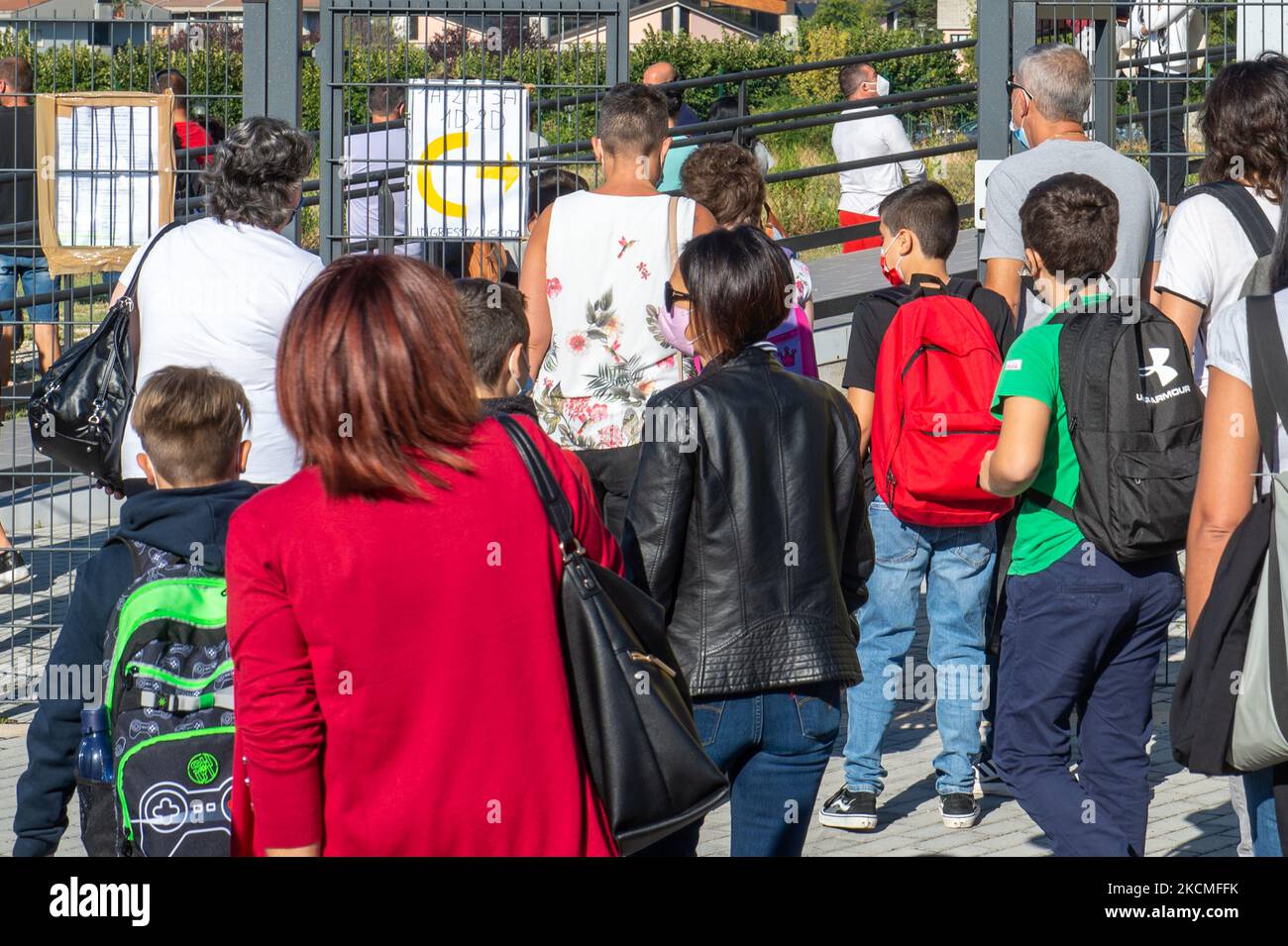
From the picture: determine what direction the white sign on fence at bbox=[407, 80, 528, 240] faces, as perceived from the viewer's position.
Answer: facing the viewer

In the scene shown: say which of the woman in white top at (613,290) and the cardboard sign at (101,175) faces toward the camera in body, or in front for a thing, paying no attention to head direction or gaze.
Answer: the cardboard sign

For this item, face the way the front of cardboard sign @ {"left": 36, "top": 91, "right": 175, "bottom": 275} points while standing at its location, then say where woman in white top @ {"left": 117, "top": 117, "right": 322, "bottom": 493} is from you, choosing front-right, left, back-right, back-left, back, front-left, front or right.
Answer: front

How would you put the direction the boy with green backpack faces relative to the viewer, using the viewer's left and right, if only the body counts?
facing away from the viewer

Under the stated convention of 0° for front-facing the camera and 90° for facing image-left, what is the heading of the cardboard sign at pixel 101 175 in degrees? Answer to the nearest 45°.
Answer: approximately 0°

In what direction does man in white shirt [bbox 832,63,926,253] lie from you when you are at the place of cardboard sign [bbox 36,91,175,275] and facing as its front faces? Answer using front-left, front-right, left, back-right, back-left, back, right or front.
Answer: back-left

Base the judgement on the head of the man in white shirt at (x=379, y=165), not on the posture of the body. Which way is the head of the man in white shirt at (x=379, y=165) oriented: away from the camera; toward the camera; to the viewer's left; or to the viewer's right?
away from the camera

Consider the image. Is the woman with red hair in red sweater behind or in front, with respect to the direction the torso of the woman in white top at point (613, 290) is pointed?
behind

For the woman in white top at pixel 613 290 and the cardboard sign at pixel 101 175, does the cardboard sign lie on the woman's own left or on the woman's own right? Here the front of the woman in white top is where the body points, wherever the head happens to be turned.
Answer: on the woman's own left

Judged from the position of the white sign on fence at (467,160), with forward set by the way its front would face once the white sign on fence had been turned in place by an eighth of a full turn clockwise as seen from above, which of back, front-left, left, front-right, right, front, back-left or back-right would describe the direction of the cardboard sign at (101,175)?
front-right

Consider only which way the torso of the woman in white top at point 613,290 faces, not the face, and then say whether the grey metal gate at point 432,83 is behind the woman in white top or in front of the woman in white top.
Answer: in front

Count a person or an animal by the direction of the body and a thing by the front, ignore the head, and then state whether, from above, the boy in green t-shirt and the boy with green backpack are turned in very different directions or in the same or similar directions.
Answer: same or similar directions

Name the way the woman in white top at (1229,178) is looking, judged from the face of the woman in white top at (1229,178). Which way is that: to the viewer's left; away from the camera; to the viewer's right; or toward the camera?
away from the camera

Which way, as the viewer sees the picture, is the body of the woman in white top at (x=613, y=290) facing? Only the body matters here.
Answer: away from the camera

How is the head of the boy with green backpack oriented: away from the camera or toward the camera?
away from the camera

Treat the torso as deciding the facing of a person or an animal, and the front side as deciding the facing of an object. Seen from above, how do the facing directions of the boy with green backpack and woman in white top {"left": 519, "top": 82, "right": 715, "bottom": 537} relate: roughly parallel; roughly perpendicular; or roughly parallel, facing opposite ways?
roughly parallel

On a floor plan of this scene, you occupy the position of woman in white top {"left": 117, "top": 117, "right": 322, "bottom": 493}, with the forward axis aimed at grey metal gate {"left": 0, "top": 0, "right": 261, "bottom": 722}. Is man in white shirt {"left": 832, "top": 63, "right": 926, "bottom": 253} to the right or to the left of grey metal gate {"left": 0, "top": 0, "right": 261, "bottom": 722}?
right

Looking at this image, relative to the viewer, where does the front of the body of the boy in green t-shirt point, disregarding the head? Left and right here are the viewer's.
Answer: facing away from the viewer and to the left of the viewer
